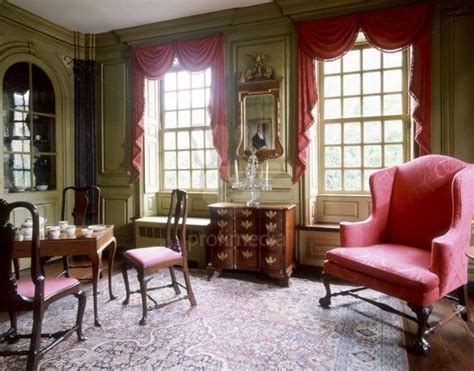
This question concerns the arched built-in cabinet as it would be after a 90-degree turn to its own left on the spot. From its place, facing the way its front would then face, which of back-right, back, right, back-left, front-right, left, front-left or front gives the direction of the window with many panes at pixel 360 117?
right

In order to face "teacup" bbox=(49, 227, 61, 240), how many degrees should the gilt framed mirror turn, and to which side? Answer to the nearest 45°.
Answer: approximately 45° to its right

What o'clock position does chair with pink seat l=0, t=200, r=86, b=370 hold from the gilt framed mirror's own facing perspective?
The chair with pink seat is roughly at 1 o'clock from the gilt framed mirror.

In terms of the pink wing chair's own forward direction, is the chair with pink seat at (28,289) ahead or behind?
ahead

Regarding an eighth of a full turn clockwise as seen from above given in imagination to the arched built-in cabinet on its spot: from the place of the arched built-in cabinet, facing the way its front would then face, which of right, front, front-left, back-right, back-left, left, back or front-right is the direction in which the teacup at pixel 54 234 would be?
front

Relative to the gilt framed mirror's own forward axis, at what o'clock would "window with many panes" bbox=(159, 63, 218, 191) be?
The window with many panes is roughly at 4 o'clock from the gilt framed mirror.

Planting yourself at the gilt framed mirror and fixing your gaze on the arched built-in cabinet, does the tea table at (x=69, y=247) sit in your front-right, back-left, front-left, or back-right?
front-left

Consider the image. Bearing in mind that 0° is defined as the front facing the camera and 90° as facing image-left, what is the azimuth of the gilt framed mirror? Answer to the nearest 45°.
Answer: approximately 0°

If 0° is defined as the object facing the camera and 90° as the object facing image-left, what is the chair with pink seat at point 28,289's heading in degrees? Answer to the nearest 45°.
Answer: approximately 225°

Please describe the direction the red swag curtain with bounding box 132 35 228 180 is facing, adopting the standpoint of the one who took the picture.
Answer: facing the viewer and to the left of the viewer

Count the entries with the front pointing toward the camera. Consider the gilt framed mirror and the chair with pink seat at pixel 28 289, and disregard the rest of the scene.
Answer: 1

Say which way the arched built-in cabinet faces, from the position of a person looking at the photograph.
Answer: facing the viewer and to the right of the viewer

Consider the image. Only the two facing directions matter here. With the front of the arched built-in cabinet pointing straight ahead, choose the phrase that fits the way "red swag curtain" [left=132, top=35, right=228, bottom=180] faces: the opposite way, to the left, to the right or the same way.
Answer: to the right
